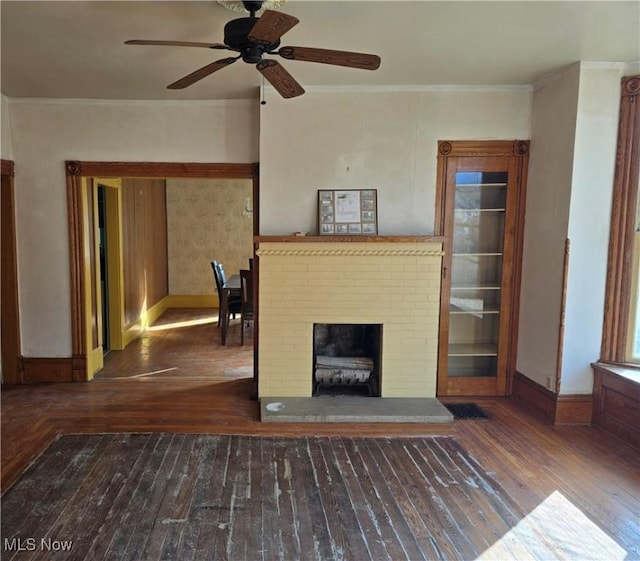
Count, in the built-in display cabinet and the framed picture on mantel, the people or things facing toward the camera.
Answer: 2

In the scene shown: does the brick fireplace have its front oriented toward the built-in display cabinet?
no

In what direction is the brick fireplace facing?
toward the camera

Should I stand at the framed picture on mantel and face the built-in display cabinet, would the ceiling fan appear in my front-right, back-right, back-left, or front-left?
back-right

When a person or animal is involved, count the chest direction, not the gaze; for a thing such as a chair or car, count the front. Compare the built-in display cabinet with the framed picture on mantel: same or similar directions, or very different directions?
same or similar directions

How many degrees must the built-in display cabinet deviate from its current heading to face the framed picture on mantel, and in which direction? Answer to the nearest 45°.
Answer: approximately 45° to its right

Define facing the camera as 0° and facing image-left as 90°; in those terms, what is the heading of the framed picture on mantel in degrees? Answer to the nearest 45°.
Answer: approximately 0°

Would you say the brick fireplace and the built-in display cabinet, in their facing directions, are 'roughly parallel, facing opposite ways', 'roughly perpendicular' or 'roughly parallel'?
roughly parallel

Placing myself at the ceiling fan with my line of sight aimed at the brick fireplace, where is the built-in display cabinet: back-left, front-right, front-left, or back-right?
front-right

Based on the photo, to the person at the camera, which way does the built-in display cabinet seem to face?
facing the viewer

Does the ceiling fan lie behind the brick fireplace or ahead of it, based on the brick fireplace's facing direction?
ahead

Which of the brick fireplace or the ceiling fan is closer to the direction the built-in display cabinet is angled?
the ceiling fan

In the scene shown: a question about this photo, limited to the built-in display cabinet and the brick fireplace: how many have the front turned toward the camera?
2

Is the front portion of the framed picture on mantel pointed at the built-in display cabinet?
no

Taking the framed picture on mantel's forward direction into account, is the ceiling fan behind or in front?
in front
